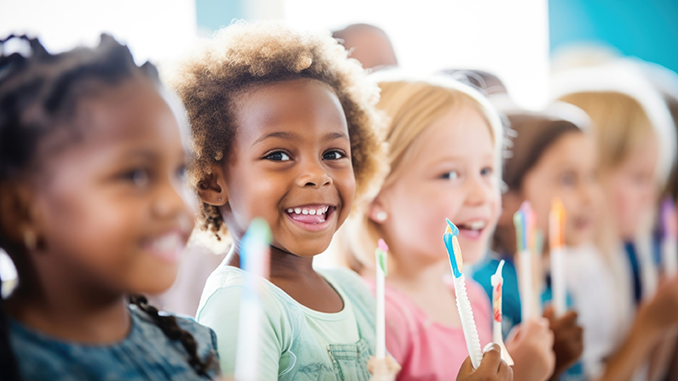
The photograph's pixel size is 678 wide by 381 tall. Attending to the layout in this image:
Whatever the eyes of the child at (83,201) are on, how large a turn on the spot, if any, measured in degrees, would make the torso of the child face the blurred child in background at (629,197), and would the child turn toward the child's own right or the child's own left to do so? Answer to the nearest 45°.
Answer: approximately 90° to the child's own left

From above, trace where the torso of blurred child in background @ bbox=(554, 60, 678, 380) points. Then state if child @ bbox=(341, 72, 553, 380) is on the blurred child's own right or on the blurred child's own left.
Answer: on the blurred child's own right

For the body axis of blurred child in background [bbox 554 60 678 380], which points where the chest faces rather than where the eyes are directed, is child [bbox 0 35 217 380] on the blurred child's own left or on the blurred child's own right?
on the blurred child's own right

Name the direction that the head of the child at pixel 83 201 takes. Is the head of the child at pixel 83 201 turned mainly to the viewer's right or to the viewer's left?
to the viewer's right

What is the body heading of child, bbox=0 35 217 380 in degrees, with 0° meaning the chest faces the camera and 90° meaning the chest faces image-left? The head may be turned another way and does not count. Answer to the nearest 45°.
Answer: approximately 315°
